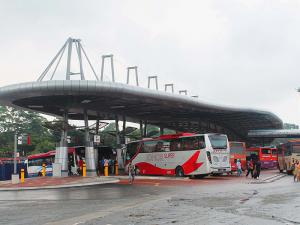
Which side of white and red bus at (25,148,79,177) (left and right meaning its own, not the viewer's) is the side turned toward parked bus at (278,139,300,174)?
front

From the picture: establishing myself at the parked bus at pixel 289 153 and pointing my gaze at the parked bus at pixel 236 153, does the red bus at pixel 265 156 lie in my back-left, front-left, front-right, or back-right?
front-right

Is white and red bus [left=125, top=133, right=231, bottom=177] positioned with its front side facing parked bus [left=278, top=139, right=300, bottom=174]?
no
